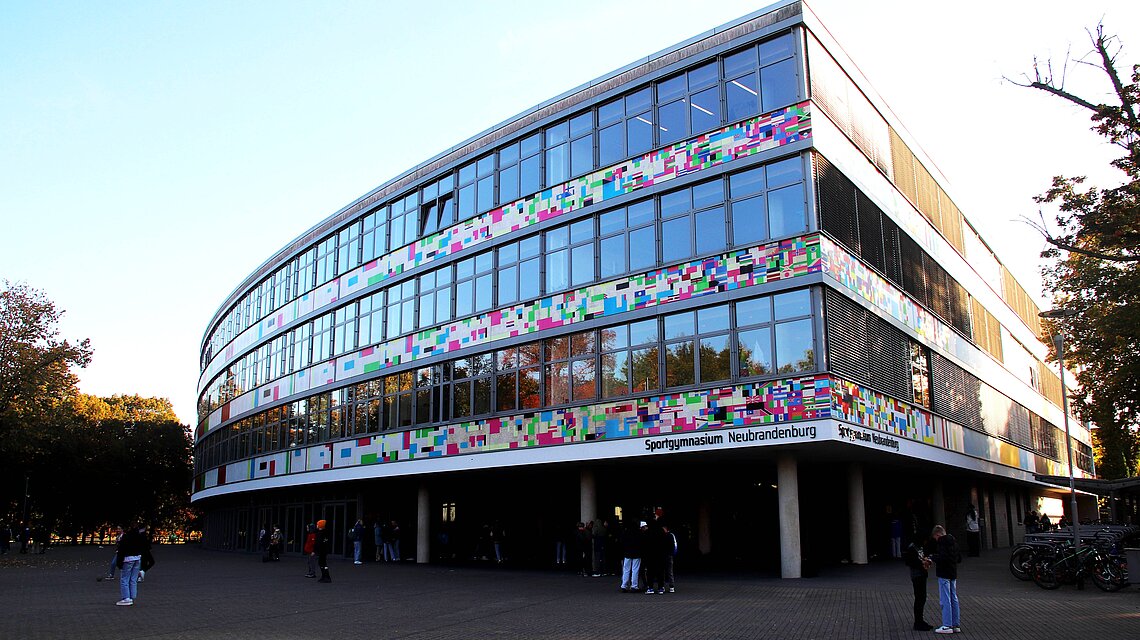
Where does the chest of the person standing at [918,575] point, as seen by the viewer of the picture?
to the viewer's right

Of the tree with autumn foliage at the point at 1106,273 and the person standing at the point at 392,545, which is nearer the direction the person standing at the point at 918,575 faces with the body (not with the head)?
the tree with autumn foliage

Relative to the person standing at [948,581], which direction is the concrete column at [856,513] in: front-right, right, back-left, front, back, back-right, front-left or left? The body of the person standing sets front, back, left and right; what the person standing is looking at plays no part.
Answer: right

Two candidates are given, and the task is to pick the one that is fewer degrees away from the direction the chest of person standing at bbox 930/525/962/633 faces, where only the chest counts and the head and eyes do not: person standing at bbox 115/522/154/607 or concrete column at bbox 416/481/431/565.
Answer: the person standing at bbox 115/522/154/607

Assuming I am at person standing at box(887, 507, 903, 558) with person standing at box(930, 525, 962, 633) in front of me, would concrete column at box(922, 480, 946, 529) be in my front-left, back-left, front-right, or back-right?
back-left

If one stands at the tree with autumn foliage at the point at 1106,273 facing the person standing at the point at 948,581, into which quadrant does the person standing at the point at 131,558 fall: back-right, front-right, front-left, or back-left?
front-right

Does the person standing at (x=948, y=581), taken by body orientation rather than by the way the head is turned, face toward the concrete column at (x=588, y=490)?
no

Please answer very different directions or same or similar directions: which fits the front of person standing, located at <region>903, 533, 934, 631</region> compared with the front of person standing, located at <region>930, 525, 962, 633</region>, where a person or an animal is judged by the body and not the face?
very different directions
